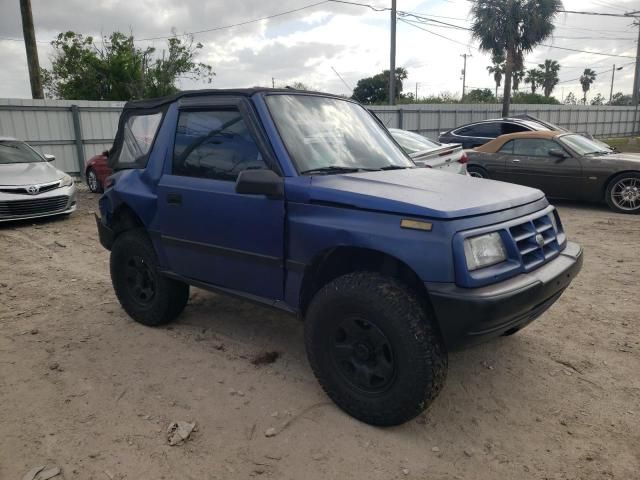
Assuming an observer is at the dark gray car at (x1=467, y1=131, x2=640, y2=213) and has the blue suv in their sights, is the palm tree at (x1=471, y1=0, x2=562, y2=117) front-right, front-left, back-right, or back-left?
back-right

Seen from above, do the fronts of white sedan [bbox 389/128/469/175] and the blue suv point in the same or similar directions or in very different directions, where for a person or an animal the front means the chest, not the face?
very different directions

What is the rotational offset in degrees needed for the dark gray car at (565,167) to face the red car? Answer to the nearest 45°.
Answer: approximately 135° to its right

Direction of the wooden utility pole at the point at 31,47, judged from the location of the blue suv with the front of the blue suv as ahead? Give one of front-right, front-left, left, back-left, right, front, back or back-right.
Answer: back

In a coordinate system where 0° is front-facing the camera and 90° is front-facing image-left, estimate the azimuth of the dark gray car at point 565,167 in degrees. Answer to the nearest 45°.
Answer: approximately 315°

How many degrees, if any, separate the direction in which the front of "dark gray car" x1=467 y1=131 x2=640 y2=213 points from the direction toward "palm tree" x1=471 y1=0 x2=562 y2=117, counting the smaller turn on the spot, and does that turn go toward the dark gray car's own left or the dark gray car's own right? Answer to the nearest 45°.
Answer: approximately 135° to the dark gray car's own left

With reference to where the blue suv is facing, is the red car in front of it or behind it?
behind

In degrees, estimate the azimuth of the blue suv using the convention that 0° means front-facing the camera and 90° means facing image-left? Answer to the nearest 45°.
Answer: approximately 315°

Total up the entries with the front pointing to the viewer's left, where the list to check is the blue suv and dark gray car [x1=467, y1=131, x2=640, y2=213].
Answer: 0

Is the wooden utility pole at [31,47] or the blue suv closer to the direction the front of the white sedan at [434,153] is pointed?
the wooden utility pole

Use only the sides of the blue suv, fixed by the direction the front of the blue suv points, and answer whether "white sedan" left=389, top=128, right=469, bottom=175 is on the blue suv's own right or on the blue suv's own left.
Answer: on the blue suv's own left

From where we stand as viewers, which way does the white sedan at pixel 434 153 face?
facing away from the viewer and to the left of the viewer
